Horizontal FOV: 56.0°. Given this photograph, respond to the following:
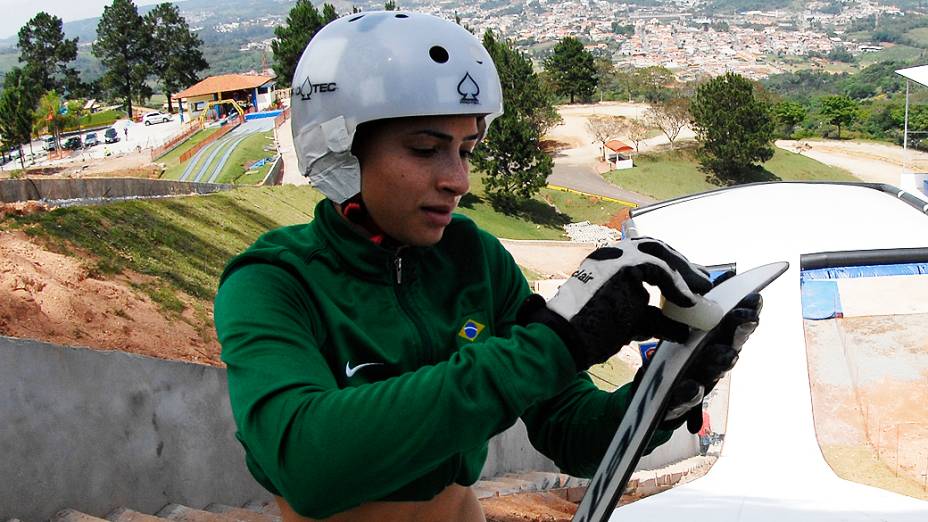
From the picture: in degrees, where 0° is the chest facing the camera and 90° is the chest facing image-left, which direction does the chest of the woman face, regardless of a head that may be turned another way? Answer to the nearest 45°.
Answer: approximately 315°

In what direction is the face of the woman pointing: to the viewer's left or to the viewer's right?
to the viewer's right

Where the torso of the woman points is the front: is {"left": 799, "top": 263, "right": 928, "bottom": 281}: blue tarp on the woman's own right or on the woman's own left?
on the woman's own left

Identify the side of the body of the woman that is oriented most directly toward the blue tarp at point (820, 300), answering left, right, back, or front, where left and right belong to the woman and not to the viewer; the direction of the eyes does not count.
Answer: left

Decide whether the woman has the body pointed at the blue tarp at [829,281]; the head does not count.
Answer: no

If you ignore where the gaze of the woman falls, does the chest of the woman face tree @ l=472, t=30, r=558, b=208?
no
